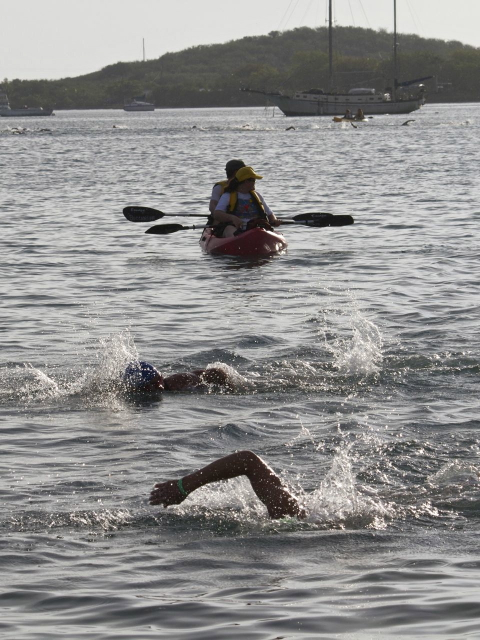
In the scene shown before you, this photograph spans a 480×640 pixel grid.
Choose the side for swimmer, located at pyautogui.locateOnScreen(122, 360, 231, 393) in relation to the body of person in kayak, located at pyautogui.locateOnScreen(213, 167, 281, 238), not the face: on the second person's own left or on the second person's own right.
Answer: on the second person's own right

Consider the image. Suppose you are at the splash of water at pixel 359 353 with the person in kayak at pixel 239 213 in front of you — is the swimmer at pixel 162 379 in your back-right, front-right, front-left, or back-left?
back-left

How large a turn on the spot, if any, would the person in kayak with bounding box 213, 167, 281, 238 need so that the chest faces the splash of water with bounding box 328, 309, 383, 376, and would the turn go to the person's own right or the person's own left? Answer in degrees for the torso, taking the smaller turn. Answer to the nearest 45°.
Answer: approximately 45° to the person's own right

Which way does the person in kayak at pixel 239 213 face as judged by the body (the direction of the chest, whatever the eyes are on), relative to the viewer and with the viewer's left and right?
facing the viewer and to the right of the viewer

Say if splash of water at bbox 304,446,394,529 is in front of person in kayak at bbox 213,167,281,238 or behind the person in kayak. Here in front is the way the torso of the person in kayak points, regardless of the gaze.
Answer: in front
